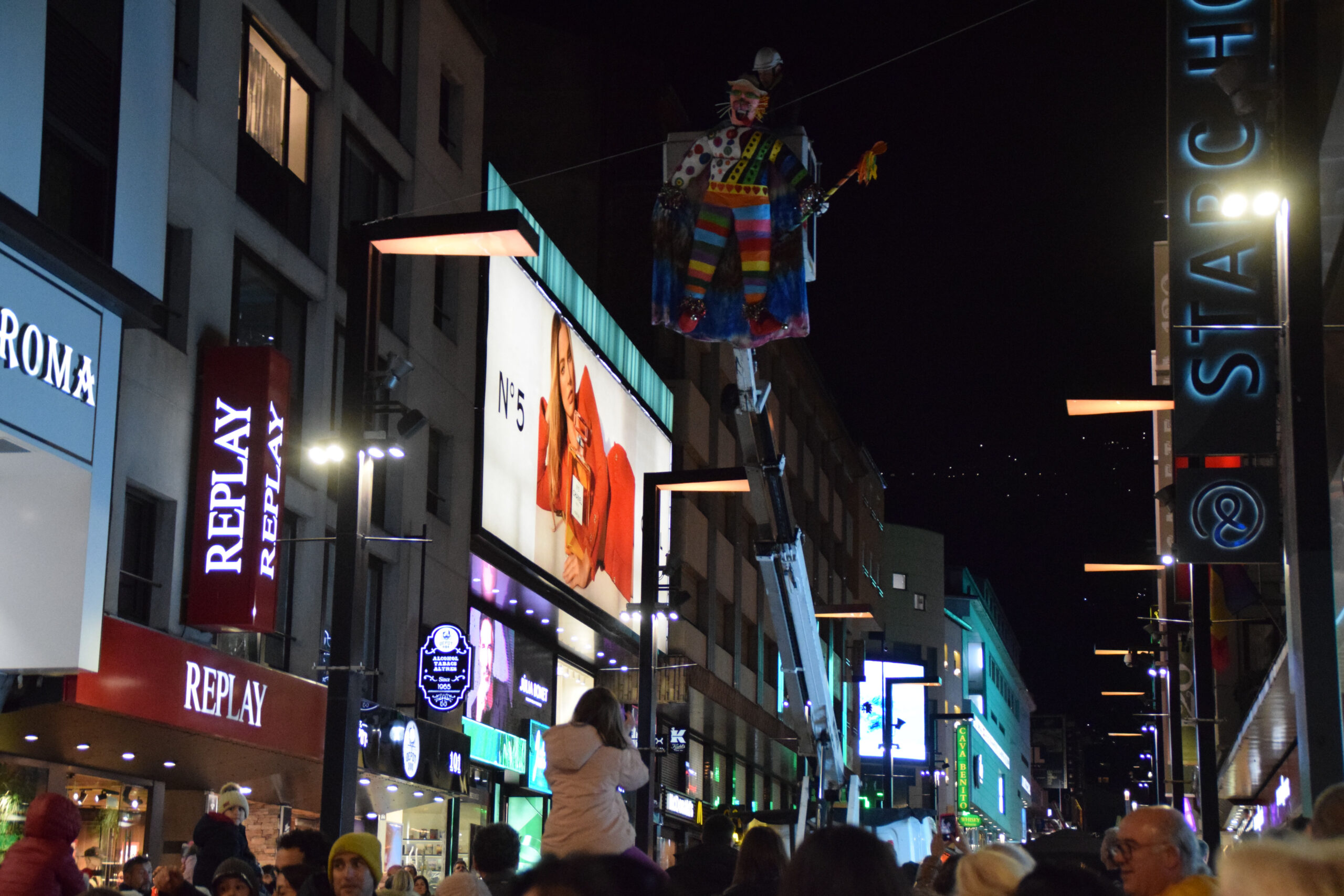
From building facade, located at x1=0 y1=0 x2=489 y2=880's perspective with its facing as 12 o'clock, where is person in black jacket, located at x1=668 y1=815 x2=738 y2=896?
The person in black jacket is roughly at 1 o'clock from the building facade.

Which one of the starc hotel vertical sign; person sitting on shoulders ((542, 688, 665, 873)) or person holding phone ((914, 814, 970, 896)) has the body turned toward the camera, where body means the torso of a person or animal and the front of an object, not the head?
the starc hotel vertical sign

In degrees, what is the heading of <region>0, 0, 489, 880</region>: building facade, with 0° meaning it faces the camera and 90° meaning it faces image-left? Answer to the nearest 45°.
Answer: approximately 315°

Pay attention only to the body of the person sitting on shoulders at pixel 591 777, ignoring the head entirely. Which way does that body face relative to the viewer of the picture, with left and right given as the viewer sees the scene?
facing away from the viewer and to the right of the viewer

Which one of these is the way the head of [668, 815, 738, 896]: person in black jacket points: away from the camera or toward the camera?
away from the camera

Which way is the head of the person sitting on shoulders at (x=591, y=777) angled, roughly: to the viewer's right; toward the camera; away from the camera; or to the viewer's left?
away from the camera

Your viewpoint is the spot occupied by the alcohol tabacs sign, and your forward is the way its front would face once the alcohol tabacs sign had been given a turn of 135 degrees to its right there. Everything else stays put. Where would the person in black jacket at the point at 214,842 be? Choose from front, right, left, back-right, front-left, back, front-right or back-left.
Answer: back-left

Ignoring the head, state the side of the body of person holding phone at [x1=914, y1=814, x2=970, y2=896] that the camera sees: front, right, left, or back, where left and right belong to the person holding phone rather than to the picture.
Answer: back

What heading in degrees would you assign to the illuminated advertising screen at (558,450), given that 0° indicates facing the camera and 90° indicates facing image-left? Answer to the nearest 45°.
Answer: approximately 315°
